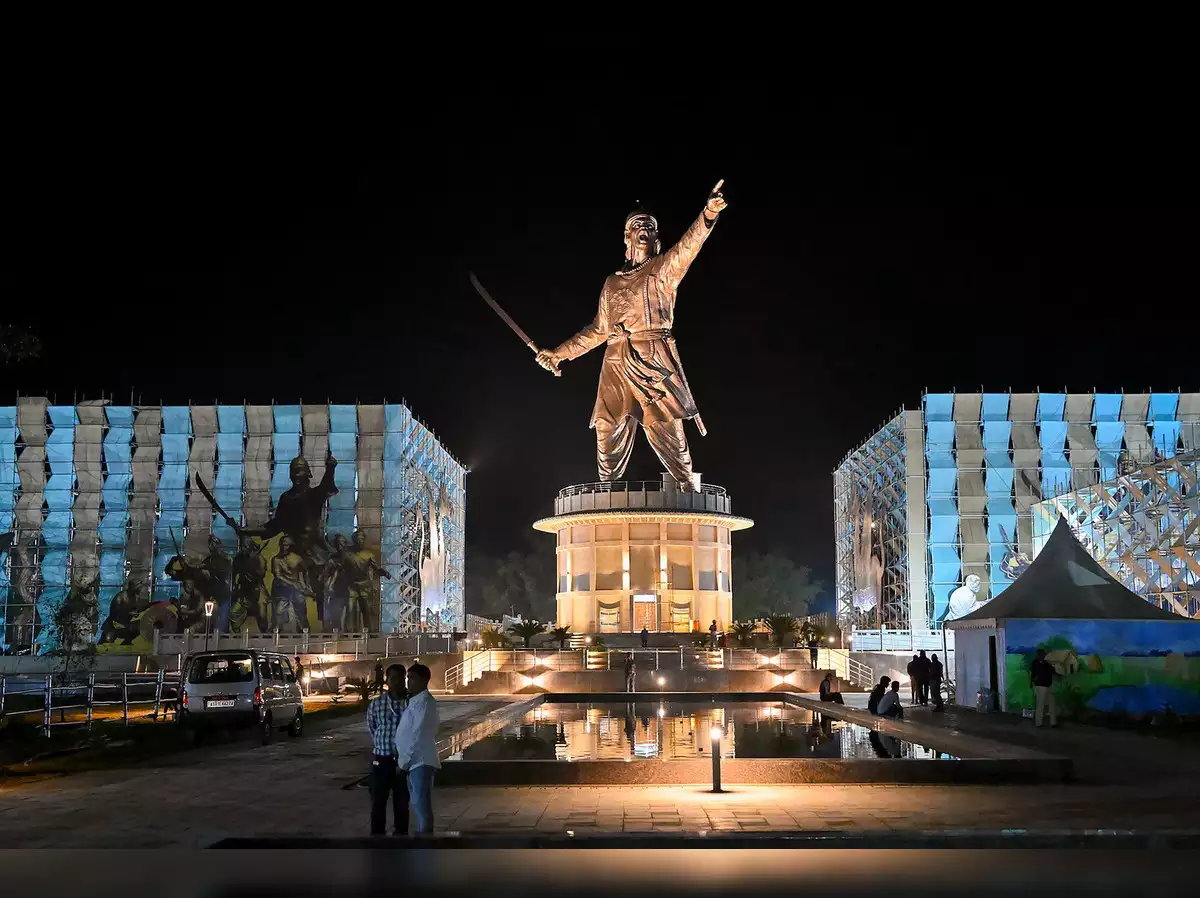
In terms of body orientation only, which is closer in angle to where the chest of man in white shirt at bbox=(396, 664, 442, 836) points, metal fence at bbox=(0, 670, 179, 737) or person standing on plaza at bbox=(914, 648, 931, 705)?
the metal fence

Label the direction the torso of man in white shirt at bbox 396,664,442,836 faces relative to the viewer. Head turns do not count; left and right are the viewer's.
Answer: facing to the left of the viewer

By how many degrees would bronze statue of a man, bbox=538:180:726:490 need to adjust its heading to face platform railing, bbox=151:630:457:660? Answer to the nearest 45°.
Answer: approximately 45° to its right

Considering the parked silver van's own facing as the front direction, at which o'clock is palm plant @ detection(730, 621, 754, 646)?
The palm plant is roughly at 12 o'clock from the parked silver van.

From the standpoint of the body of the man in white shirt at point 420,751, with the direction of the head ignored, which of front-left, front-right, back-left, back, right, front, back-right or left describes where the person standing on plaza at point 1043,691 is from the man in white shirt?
back-right

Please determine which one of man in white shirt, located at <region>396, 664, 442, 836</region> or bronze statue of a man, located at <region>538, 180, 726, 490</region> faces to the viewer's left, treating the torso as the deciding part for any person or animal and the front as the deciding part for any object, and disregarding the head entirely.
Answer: the man in white shirt

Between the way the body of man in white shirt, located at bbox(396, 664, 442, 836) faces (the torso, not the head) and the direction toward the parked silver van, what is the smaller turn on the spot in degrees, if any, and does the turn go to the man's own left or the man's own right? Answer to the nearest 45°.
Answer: approximately 90° to the man's own right

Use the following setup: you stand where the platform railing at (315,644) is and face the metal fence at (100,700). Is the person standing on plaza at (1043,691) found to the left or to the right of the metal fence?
left

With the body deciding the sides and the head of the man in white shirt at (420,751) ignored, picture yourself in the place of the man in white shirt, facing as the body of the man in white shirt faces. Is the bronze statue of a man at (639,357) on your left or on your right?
on your right

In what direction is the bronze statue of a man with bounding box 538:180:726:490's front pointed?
toward the camera

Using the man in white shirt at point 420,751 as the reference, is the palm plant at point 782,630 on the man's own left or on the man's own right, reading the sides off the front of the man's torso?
on the man's own right
